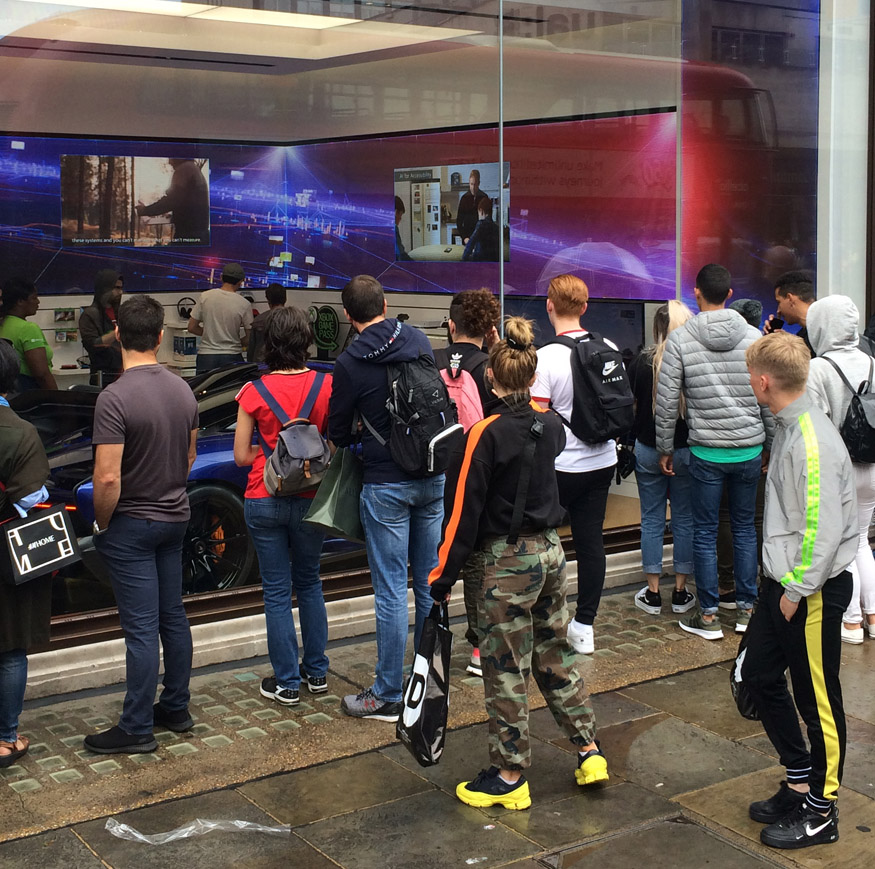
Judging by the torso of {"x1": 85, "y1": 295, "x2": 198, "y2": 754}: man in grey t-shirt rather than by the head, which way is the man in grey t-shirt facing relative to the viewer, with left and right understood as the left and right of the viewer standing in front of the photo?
facing away from the viewer and to the left of the viewer

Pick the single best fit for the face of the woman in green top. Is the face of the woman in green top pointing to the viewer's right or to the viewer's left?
to the viewer's right

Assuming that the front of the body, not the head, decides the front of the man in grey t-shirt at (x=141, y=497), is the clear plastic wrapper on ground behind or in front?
behind

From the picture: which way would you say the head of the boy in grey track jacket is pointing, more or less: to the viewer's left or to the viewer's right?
to the viewer's left
